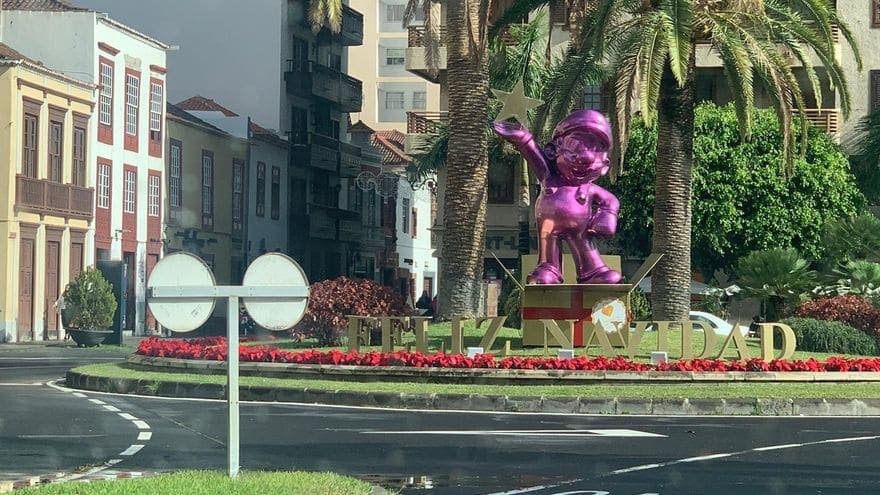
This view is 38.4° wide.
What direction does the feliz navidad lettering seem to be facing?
toward the camera

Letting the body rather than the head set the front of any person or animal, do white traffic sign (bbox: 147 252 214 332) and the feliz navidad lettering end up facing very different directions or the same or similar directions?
very different directions

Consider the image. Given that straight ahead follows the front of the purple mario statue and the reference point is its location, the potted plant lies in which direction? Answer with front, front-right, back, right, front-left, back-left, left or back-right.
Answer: back-right

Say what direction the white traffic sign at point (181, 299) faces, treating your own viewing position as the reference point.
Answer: facing away from the viewer

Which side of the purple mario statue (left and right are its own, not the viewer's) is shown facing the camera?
front

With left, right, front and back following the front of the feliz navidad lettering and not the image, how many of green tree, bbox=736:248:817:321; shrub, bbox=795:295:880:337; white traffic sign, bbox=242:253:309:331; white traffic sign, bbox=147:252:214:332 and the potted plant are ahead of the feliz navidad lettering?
2

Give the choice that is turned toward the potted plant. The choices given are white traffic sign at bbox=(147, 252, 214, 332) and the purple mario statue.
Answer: the white traffic sign

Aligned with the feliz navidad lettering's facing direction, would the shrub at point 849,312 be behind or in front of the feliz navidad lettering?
behind

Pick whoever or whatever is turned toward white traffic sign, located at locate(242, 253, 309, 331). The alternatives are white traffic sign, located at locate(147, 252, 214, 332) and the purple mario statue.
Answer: the purple mario statue

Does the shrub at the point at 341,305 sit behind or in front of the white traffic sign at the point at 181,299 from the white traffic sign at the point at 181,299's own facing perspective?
in front

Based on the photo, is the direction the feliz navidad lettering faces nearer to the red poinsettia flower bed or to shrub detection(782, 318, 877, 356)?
the red poinsettia flower bed

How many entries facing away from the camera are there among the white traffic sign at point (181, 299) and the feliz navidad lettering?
1

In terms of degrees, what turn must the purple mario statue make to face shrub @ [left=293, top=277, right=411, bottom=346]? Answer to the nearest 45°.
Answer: approximately 90° to its right

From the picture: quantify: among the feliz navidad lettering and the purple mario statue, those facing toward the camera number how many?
2

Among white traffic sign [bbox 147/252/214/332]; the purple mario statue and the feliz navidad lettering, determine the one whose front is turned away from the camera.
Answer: the white traffic sign

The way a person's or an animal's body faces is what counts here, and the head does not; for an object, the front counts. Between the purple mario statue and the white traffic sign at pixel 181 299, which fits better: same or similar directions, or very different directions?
very different directions

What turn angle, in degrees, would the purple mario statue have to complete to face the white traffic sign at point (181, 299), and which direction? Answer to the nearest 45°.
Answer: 0° — it already faces it

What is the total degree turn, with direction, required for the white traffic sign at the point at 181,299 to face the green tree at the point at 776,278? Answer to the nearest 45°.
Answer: approximately 45° to its right
